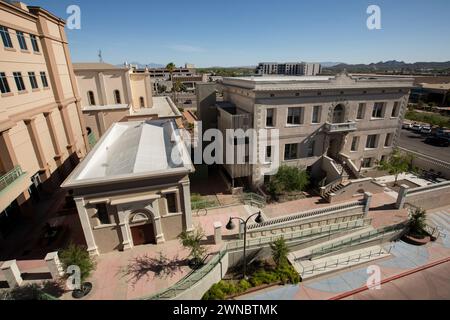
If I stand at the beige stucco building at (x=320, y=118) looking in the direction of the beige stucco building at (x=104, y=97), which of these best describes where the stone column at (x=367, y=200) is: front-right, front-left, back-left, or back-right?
back-left

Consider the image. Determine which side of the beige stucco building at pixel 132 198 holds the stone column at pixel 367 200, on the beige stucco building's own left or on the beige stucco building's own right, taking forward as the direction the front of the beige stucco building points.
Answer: on the beige stucco building's own left

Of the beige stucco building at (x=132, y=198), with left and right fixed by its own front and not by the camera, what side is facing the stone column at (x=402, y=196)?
left

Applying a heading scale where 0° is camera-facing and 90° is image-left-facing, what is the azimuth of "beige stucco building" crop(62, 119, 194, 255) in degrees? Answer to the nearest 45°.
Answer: approximately 0°

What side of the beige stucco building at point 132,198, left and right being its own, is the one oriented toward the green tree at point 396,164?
left

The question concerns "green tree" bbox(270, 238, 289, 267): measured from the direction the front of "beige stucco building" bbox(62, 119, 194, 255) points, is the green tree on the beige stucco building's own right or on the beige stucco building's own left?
on the beige stucco building's own left

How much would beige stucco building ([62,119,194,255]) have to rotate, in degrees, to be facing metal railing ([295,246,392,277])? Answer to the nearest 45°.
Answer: approximately 45° to its left

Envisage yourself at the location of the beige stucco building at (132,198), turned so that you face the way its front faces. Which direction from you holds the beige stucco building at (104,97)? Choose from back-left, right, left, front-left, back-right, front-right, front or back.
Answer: back
